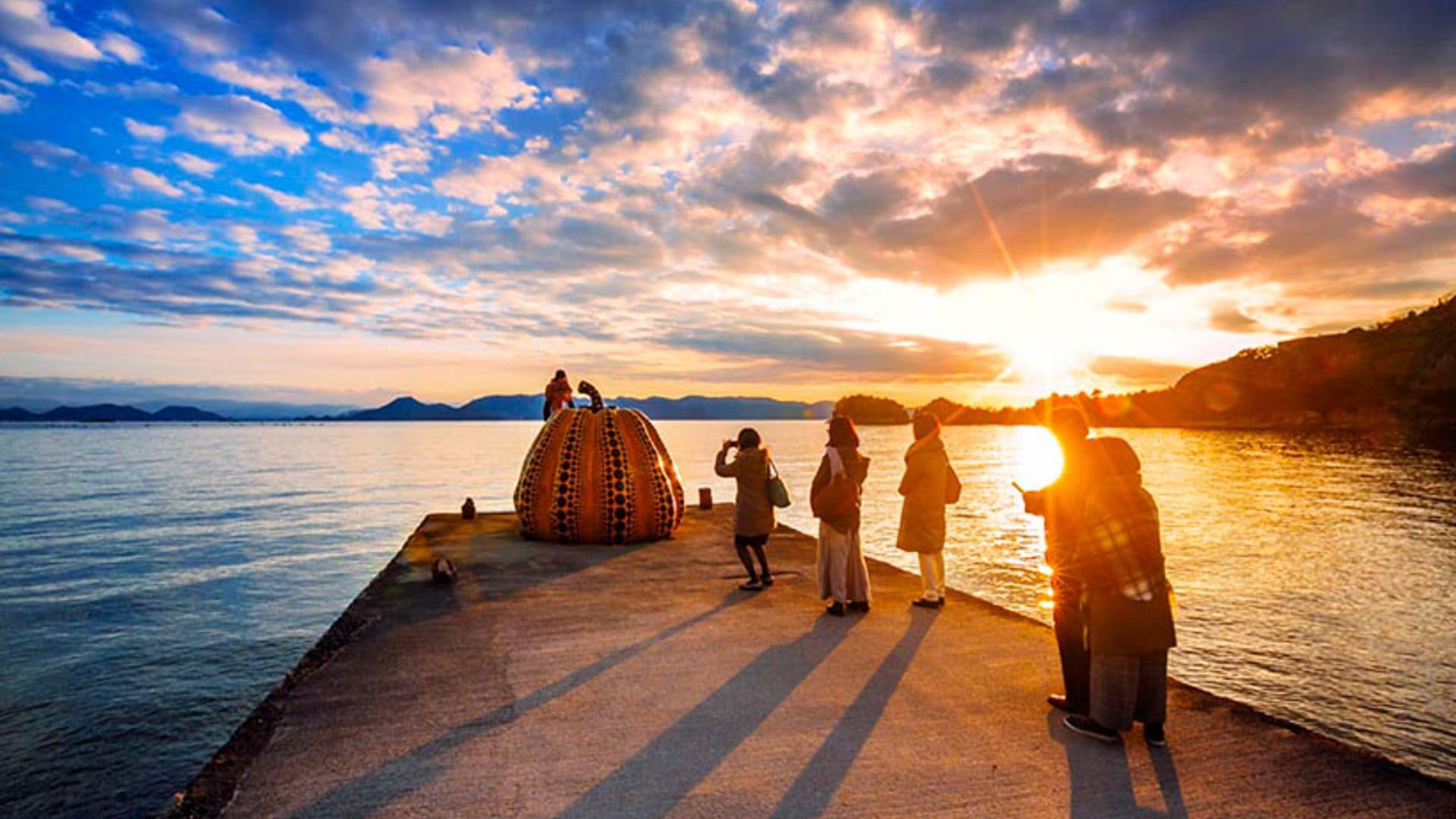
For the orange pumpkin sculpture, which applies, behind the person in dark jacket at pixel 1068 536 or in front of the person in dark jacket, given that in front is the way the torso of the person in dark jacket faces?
in front

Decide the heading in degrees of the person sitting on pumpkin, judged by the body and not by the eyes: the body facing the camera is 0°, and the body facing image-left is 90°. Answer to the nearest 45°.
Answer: approximately 0°

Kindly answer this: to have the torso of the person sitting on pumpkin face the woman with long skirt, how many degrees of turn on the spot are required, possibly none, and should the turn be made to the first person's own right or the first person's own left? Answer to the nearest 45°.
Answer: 0° — they already face them

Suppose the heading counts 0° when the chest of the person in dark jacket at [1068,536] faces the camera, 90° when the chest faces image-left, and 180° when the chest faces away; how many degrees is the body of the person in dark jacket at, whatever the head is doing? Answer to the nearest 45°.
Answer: approximately 90°

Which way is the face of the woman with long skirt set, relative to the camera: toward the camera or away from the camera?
away from the camera

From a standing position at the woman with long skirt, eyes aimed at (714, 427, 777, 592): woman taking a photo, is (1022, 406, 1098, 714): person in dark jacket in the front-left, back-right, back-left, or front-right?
back-left
